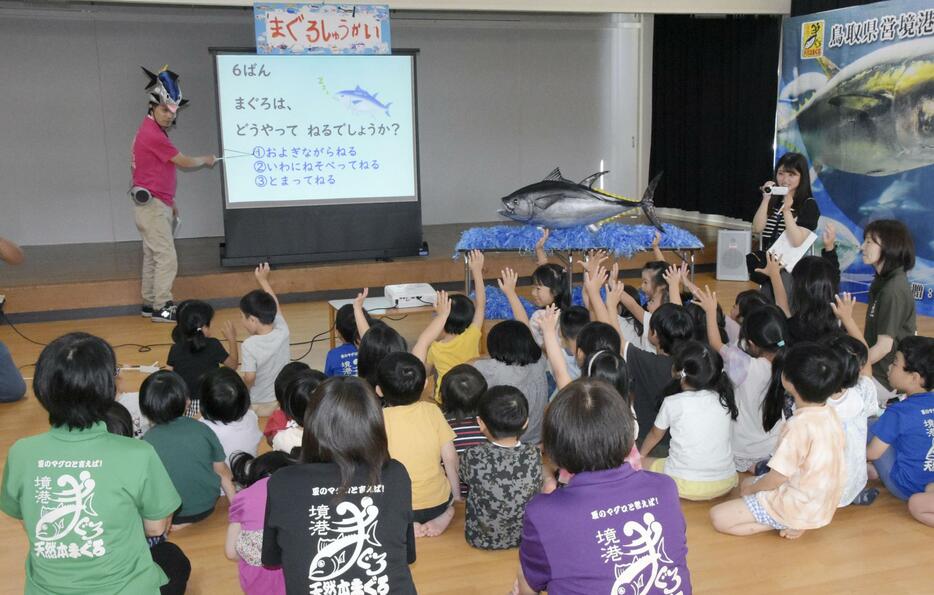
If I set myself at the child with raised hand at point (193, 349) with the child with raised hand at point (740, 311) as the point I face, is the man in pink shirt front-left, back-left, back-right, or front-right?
back-left

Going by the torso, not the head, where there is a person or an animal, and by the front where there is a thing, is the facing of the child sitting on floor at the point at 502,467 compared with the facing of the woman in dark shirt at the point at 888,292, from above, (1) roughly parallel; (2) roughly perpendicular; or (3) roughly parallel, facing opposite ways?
roughly perpendicular

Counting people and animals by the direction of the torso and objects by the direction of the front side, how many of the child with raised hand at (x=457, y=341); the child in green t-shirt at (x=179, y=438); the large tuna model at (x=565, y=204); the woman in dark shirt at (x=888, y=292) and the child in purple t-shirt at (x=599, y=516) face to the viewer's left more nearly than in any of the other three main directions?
2

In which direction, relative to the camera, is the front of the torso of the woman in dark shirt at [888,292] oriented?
to the viewer's left

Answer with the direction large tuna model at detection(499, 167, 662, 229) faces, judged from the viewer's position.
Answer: facing to the left of the viewer

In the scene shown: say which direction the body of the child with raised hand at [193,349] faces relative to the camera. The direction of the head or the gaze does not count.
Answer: away from the camera

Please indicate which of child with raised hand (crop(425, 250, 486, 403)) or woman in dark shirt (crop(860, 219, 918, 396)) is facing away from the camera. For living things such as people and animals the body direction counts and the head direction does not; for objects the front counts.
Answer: the child with raised hand

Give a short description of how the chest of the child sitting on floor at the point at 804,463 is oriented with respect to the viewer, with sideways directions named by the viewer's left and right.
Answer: facing away from the viewer and to the left of the viewer

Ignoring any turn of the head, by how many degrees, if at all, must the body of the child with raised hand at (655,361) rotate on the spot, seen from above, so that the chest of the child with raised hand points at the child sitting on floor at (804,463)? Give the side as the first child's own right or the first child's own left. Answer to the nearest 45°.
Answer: approximately 180°

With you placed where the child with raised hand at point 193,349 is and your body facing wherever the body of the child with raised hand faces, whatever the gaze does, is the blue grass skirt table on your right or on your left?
on your right

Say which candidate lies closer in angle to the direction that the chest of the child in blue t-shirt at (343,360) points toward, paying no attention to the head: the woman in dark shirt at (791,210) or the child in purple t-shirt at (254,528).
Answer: the woman in dark shirt

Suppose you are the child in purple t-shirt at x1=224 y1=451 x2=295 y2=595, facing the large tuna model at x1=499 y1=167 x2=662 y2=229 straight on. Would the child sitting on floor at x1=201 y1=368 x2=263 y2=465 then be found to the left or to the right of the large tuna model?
left

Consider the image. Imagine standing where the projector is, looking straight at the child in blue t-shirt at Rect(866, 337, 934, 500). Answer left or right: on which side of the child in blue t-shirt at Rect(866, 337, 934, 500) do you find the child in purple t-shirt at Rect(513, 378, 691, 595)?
right

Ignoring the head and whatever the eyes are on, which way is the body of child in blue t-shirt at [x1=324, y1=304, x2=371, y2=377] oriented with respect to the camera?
away from the camera

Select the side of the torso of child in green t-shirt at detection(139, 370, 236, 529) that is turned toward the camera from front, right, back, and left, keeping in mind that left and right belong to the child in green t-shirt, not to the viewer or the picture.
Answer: back
